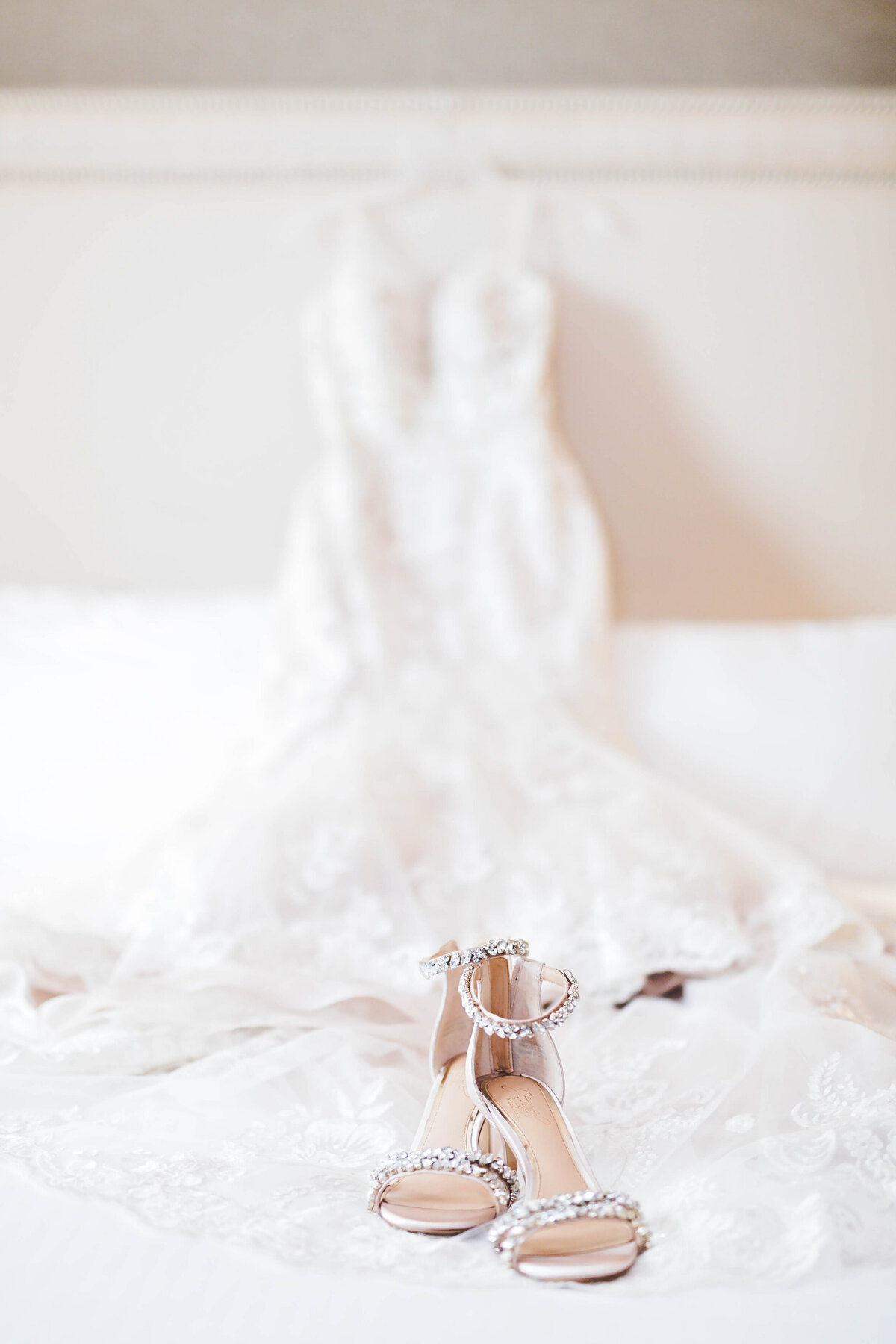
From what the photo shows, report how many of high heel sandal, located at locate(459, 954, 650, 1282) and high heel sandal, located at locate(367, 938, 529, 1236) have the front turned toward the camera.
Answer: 2

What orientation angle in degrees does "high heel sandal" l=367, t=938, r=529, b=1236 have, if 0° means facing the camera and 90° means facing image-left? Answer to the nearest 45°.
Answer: approximately 0°

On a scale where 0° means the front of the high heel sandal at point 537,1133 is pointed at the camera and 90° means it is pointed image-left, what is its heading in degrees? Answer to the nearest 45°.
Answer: approximately 0°
